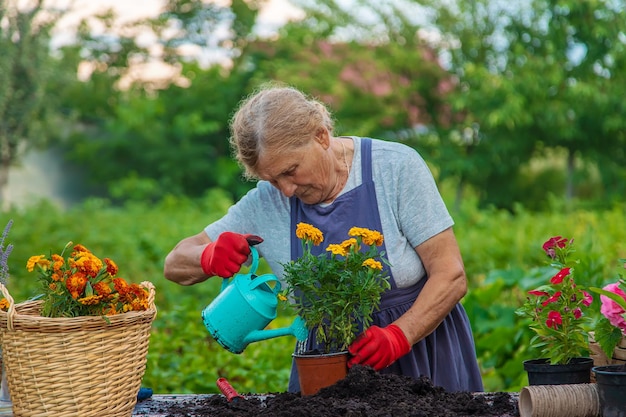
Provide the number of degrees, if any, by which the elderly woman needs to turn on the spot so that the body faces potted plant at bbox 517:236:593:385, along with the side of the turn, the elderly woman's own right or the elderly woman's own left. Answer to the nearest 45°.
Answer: approximately 90° to the elderly woman's own left

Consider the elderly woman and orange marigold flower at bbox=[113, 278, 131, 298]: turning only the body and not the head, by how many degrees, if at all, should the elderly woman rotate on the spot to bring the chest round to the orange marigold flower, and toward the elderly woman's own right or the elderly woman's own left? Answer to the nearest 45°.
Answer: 0° — they already face it

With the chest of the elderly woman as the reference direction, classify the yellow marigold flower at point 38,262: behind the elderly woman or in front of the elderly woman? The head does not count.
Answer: in front

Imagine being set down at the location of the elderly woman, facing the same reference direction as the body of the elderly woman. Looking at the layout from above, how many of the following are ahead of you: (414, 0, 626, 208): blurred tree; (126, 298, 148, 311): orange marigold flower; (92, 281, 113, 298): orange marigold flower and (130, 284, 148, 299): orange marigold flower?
3

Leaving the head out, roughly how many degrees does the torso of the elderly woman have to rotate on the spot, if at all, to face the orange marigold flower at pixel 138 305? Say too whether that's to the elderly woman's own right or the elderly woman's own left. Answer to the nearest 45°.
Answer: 0° — they already face it

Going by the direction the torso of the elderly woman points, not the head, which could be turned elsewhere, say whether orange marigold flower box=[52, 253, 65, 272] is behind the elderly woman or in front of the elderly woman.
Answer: in front

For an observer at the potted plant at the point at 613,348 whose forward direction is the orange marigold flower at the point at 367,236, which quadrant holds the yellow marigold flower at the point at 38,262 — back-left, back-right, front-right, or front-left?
front-left

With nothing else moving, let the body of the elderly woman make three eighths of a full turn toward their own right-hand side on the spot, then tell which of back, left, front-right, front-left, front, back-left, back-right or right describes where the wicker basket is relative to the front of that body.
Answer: back-left

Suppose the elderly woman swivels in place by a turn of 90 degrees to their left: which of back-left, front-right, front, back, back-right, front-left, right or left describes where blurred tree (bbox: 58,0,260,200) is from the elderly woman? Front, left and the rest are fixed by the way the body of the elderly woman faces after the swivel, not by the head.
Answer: back-left

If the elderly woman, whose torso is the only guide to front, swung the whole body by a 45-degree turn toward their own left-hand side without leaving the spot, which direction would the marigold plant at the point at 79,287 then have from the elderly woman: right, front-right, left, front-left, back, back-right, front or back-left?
front-right

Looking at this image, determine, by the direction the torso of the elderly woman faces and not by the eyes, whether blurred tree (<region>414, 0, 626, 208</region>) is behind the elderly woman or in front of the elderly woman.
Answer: behind

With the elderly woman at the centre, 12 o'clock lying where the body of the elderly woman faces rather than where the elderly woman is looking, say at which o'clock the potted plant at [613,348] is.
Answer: The potted plant is roughly at 9 o'clock from the elderly woman.

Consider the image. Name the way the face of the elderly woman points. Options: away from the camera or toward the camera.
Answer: toward the camera

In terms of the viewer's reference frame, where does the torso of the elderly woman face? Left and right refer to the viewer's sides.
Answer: facing the viewer and to the left of the viewer
